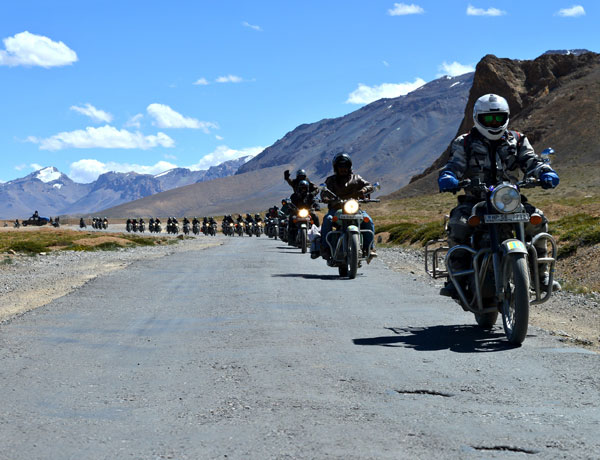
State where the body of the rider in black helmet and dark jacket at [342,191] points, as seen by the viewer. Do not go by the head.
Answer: toward the camera

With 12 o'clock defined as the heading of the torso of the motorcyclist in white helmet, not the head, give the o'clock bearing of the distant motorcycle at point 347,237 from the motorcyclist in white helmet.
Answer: The distant motorcycle is roughly at 5 o'clock from the motorcyclist in white helmet.

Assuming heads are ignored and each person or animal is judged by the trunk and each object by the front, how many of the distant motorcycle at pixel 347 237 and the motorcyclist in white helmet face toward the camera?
2

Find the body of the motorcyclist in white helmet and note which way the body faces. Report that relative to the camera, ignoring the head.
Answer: toward the camera

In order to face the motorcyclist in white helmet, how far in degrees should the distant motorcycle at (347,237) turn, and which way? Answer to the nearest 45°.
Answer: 0° — it already faces them

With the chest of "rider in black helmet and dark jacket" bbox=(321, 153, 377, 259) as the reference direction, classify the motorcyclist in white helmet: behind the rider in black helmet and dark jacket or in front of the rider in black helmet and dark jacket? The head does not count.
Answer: in front
